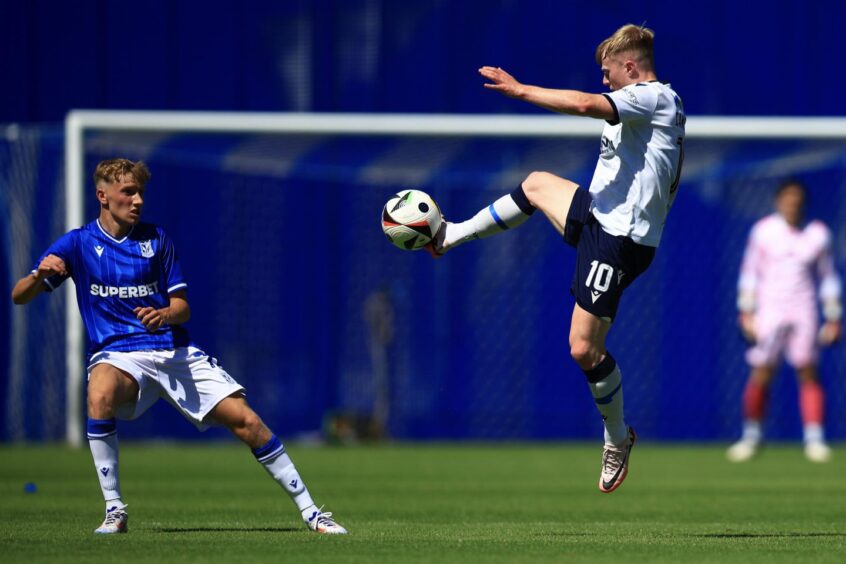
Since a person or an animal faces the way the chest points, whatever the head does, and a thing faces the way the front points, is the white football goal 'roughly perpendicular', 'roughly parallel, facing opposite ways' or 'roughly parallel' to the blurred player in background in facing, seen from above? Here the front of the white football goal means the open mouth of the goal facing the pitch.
roughly parallel

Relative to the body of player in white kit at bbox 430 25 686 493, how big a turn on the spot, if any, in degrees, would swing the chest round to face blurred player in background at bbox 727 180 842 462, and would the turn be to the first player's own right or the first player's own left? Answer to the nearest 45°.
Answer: approximately 90° to the first player's own right

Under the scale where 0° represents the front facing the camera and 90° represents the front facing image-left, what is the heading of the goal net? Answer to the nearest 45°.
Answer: approximately 0°

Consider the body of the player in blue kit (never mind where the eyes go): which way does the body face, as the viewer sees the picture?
toward the camera

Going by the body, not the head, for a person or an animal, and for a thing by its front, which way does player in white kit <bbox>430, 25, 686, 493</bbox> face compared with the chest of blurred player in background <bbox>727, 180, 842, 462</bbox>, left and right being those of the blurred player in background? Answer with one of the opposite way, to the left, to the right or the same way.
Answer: to the right

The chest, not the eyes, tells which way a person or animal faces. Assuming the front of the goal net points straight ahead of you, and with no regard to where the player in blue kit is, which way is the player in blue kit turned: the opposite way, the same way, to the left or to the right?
the same way

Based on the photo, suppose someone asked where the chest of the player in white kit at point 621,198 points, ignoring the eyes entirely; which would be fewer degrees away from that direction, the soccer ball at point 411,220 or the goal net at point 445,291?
the soccer ball

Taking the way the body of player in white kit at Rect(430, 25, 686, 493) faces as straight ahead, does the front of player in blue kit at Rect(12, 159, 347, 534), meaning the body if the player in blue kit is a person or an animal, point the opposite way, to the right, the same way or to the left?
to the left

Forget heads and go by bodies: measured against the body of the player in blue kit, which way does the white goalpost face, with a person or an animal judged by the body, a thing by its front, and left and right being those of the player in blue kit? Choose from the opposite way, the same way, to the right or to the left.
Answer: the same way

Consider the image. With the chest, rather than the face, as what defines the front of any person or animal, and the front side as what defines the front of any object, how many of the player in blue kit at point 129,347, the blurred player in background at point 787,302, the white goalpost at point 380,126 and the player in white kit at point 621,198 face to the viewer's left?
1

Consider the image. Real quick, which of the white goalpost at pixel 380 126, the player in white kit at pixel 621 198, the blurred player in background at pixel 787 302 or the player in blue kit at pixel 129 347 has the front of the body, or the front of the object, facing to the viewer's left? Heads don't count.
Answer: the player in white kit

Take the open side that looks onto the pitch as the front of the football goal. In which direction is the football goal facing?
toward the camera

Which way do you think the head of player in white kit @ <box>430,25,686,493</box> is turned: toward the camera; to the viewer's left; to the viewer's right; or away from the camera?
to the viewer's left

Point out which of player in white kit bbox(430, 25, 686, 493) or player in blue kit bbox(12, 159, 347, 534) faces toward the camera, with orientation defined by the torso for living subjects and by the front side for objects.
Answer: the player in blue kit

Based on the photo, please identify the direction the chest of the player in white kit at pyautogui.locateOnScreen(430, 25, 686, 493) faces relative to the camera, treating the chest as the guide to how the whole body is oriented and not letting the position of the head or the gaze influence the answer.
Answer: to the viewer's left

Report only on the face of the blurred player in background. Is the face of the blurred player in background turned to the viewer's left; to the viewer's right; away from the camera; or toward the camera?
toward the camera
